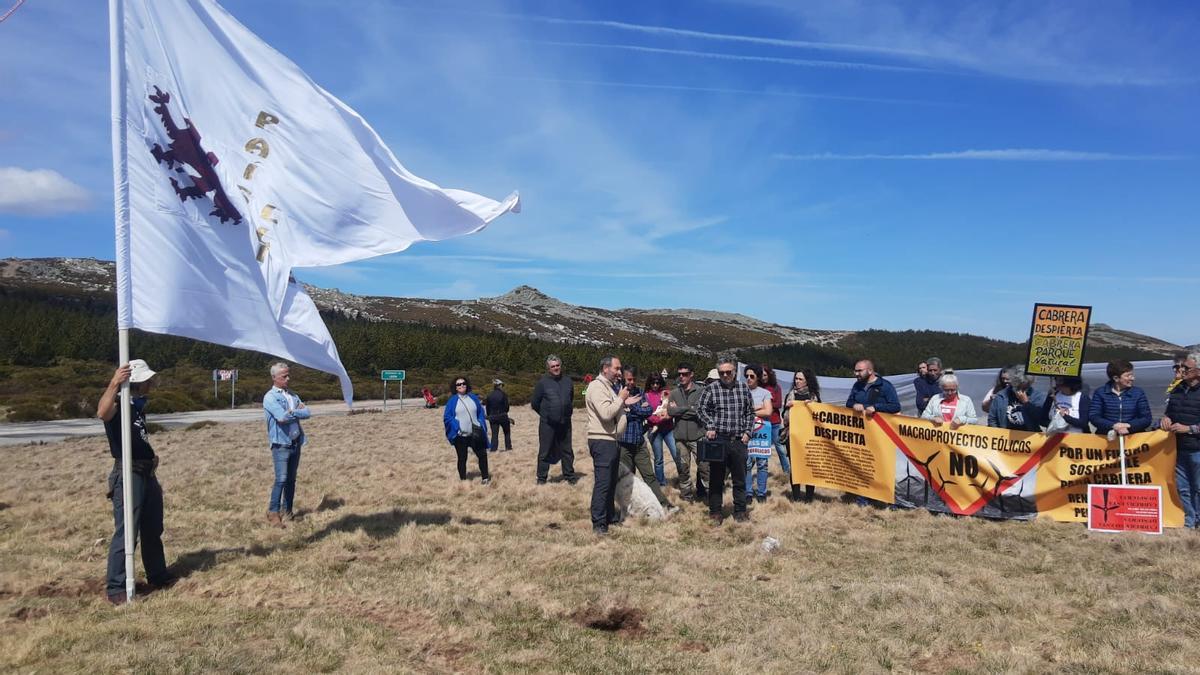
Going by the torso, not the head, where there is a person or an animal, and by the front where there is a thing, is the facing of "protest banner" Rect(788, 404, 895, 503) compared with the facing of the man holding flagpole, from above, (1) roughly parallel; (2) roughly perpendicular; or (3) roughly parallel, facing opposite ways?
roughly perpendicular

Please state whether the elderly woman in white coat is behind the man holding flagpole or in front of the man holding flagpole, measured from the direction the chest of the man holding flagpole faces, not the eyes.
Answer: in front

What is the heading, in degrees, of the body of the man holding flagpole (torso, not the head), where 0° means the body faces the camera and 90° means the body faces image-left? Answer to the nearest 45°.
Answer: approximately 315°

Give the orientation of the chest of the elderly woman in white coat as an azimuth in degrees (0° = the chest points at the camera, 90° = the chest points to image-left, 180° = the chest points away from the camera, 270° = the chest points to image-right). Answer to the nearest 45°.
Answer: approximately 0°

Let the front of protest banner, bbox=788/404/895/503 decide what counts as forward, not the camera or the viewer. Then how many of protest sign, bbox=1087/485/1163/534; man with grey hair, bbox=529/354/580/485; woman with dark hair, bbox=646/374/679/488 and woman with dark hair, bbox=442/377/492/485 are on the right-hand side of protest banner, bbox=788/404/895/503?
3

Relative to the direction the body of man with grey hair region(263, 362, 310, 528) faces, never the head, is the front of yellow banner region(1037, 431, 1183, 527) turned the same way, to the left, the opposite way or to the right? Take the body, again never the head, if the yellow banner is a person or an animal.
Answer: to the right

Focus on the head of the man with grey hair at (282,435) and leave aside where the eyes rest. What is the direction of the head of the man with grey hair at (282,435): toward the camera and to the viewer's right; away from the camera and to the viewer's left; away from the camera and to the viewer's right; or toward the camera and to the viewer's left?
toward the camera and to the viewer's right

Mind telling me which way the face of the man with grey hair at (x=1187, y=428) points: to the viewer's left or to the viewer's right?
to the viewer's left

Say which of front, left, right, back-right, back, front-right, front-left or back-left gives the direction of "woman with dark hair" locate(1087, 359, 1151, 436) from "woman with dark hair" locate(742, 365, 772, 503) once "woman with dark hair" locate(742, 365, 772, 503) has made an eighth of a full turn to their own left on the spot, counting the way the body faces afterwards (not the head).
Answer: left
